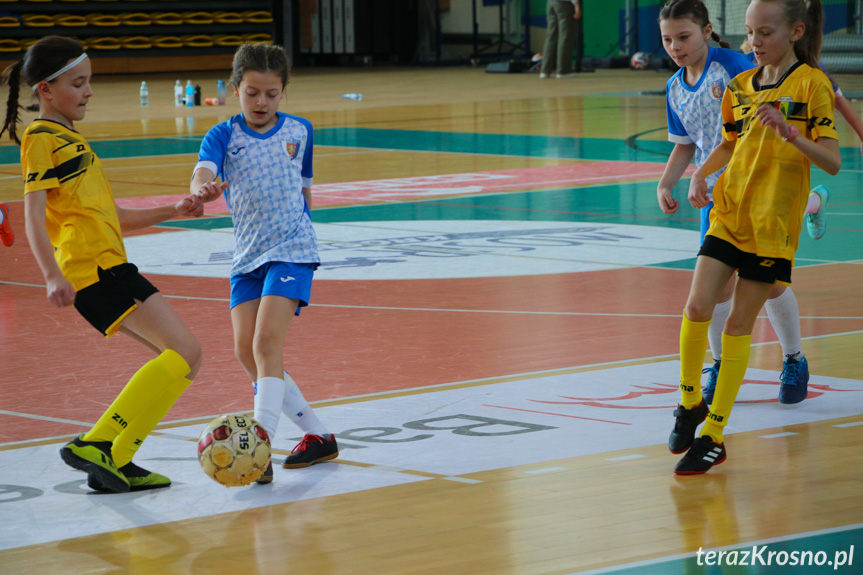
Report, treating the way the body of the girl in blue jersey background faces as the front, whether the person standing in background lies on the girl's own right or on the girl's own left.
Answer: on the girl's own right

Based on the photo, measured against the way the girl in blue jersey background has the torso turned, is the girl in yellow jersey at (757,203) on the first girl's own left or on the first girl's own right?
on the first girl's own left

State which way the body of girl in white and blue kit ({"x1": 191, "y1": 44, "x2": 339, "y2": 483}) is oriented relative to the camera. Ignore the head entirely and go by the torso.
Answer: toward the camera

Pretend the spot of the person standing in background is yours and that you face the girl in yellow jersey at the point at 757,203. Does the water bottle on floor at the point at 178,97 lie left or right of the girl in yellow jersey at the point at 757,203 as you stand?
right

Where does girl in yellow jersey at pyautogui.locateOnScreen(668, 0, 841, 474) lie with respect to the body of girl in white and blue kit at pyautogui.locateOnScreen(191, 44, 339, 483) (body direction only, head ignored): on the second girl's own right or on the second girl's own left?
on the second girl's own left

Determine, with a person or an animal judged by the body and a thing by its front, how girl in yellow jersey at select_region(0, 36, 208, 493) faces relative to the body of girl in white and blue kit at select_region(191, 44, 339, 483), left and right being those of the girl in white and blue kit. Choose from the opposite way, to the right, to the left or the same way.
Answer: to the left

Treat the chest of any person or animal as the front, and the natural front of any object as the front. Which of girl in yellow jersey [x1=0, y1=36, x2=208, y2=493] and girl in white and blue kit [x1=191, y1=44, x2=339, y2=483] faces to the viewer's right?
the girl in yellow jersey

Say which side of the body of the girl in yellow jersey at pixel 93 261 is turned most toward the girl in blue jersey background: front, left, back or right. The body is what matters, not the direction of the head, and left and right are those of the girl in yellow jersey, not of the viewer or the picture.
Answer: front

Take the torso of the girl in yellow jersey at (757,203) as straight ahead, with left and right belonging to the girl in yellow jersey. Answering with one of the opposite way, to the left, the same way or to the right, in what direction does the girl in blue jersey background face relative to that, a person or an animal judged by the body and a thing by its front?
the same way

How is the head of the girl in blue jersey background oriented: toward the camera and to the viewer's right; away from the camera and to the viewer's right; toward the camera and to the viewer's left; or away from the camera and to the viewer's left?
toward the camera and to the viewer's left

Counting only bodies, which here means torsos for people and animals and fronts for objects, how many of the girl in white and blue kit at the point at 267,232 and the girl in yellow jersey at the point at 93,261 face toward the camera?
1

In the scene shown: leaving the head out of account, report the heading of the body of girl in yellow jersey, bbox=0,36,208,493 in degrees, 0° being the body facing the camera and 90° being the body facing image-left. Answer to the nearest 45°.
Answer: approximately 270°

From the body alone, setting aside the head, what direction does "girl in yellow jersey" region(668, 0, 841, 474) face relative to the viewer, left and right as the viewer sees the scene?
facing the viewer and to the left of the viewer

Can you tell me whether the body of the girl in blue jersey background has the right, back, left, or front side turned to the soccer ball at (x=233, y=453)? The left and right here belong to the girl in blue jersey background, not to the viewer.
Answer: front

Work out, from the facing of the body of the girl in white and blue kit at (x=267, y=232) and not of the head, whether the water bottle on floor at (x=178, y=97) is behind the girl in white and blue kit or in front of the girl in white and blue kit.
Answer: behind
